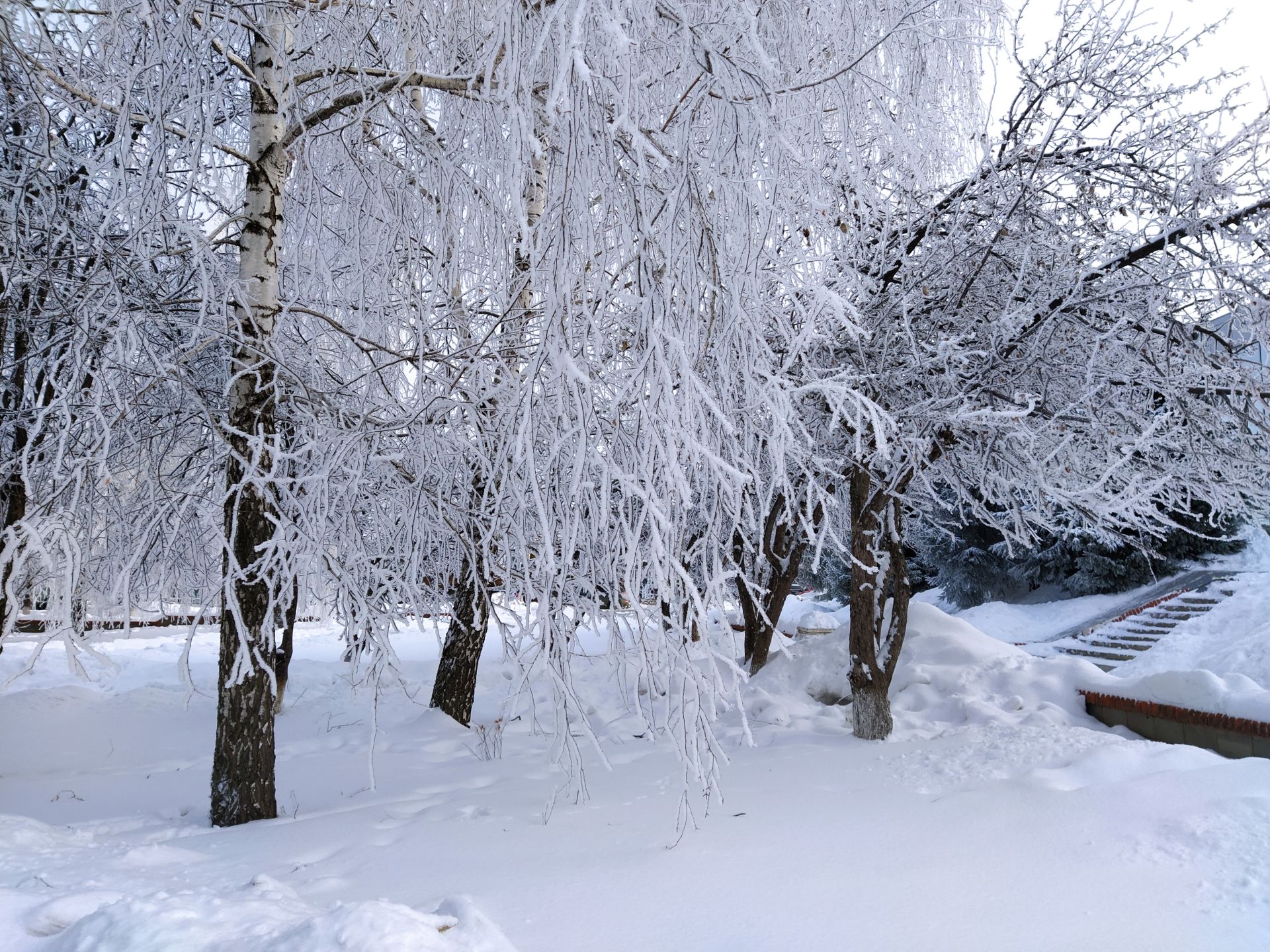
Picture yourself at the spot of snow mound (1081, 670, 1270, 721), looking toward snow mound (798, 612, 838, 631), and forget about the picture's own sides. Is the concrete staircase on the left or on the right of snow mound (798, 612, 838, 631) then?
right

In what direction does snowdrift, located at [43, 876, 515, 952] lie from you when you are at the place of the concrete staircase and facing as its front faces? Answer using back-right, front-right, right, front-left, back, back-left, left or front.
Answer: front-left

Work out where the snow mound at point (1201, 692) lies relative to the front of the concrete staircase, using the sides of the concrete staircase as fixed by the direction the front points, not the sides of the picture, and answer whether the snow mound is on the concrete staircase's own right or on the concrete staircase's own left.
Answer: on the concrete staircase's own left

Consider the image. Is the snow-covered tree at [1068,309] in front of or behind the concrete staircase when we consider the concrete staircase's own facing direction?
in front

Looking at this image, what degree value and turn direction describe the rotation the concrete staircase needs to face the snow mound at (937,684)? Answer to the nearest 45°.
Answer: approximately 45° to its left

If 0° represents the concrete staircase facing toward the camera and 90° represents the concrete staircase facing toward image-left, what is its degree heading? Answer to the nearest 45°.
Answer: approximately 45°
